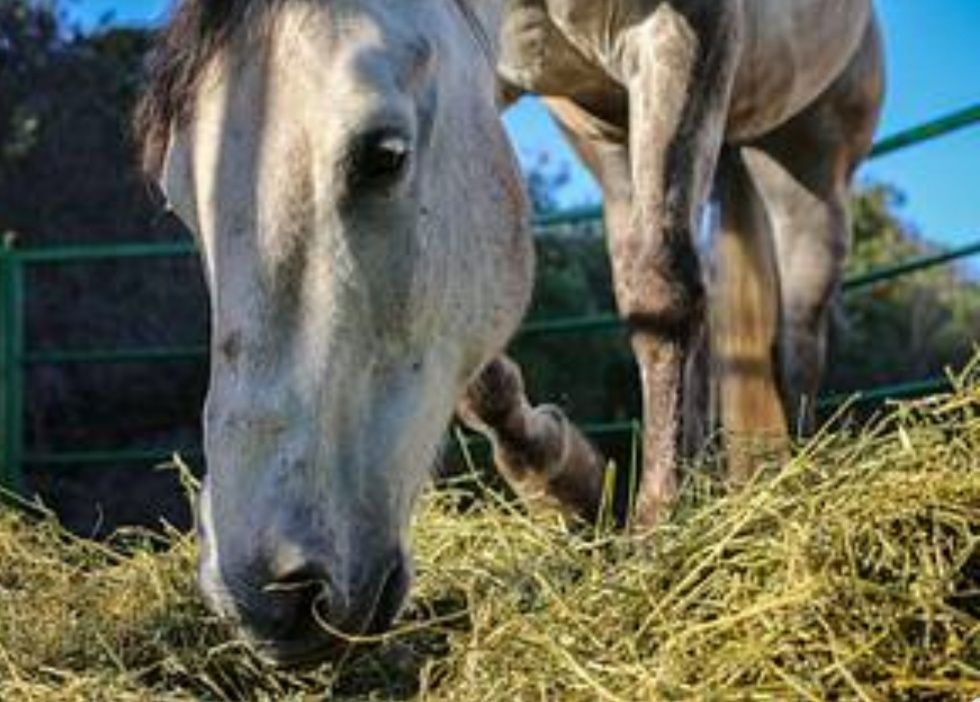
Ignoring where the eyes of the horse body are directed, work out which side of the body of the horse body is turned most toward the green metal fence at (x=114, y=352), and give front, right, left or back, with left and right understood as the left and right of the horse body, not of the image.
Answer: right

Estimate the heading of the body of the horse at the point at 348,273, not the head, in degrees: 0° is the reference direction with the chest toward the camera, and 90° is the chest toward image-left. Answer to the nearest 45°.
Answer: approximately 45°

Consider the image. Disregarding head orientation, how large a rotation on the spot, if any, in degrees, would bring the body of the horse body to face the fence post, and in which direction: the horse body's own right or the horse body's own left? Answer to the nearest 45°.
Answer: approximately 90° to the horse body's own right

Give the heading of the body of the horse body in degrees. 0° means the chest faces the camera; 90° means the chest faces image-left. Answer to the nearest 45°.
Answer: approximately 45°
